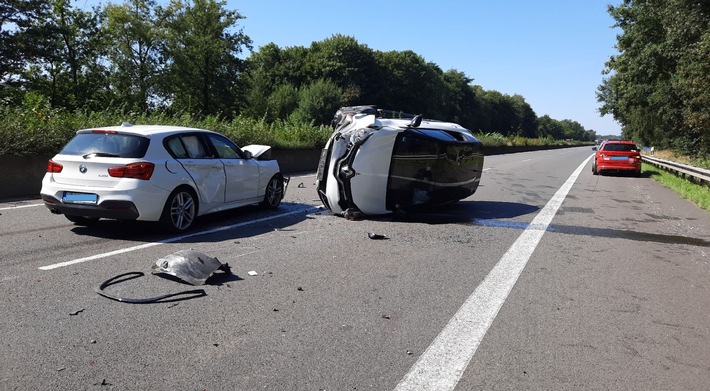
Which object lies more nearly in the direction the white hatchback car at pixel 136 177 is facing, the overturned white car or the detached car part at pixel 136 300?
the overturned white car

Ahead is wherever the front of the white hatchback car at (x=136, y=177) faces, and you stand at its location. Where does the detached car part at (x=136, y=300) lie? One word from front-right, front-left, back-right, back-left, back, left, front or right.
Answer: back-right

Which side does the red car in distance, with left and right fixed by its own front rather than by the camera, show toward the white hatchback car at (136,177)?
back

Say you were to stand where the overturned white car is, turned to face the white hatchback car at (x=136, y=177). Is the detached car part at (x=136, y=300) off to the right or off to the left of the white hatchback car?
left

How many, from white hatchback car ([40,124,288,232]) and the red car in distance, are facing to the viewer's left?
0

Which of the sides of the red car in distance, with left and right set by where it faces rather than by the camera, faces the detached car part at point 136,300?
back

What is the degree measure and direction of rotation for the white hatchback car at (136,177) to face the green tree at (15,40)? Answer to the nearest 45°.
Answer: approximately 45° to its left

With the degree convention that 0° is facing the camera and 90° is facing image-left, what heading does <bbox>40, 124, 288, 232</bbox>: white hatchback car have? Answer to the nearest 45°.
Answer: approximately 225°

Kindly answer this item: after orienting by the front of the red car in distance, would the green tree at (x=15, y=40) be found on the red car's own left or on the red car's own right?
on the red car's own left

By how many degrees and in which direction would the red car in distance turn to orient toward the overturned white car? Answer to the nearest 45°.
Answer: approximately 180°

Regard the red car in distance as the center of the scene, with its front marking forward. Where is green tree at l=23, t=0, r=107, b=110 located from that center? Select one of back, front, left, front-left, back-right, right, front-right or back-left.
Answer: left

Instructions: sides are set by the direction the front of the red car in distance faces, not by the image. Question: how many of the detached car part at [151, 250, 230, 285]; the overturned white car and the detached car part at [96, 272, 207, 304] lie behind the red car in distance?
3

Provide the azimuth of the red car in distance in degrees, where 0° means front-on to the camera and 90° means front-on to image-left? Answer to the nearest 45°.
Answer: approximately 180°
